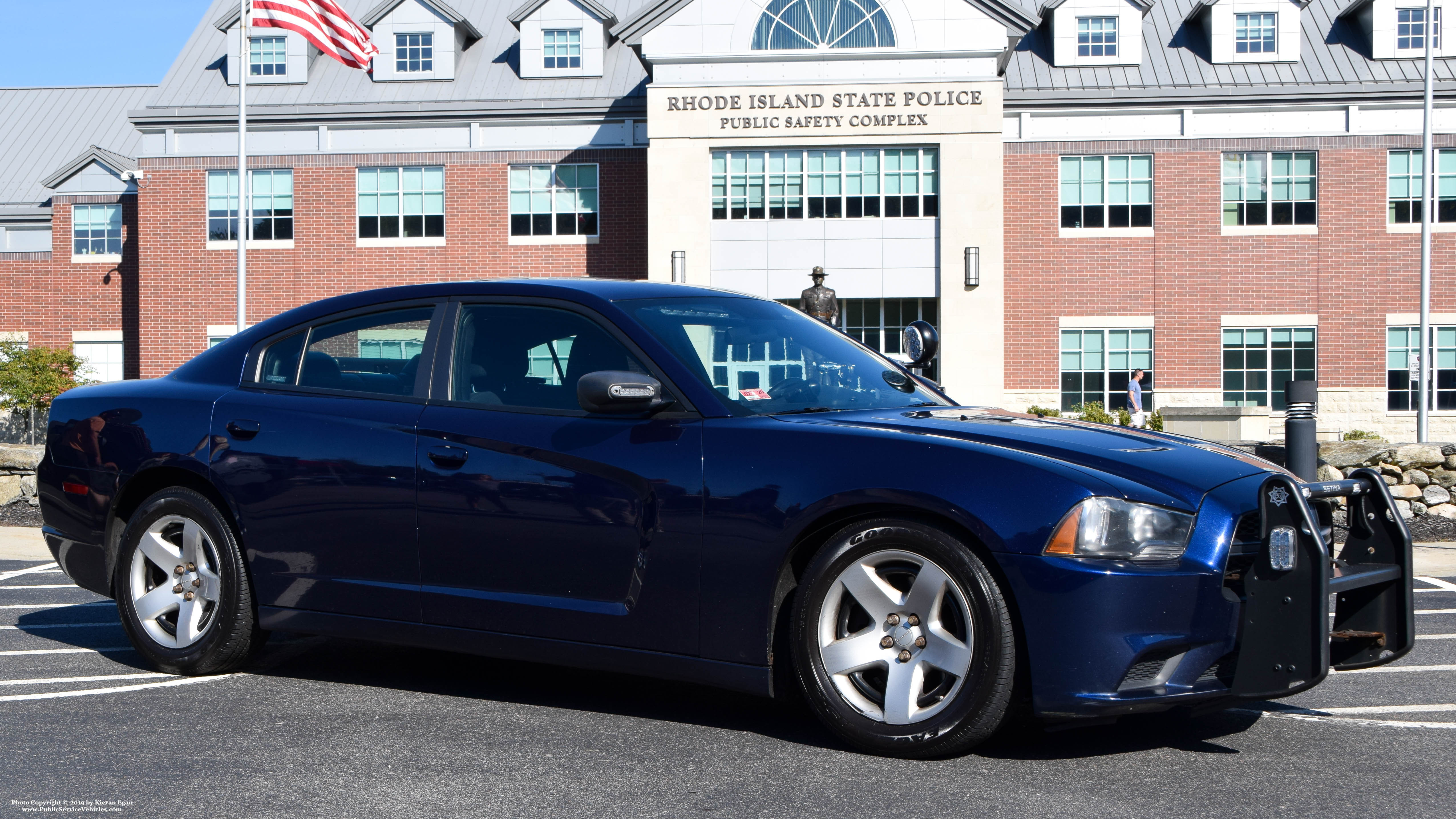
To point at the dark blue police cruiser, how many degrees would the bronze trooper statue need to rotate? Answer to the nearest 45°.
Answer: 0° — it already faces it

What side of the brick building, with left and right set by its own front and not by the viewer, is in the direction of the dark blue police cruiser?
front

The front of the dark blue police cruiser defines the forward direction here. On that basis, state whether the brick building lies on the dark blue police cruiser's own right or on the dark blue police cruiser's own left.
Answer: on the dark blue police cruiser's own left

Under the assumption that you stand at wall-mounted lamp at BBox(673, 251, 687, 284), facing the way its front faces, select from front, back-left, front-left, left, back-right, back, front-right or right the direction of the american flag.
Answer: front-right

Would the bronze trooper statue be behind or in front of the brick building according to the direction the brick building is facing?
in front

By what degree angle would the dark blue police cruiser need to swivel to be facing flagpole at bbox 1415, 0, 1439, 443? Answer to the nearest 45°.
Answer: approximately 90° to its left

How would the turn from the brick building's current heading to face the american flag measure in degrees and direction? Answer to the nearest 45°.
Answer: approximately 45° to its right

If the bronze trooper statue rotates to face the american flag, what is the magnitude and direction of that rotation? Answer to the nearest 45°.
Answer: approximately 135° to its right

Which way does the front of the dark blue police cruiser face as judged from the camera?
facing the viewer and to the right of the viewer

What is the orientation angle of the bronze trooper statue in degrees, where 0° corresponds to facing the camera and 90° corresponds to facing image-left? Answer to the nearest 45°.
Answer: approximately 0°
